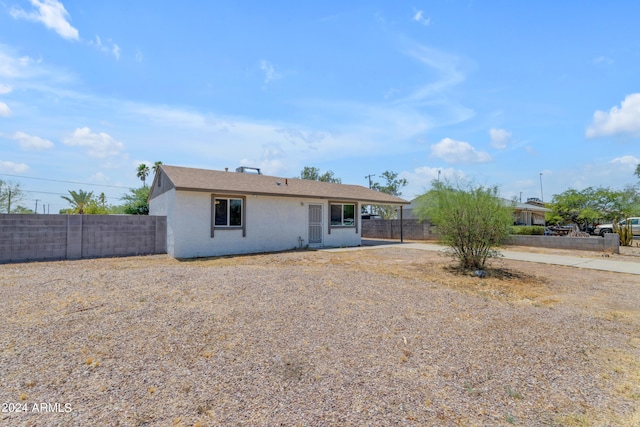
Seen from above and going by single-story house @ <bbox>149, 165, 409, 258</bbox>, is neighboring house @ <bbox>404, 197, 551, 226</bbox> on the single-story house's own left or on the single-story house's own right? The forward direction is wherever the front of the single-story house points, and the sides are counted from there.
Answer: on the single-story house's own left

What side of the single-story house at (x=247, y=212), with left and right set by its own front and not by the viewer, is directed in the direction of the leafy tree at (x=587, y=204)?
left

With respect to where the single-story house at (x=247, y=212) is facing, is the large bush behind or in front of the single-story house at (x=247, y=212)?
in front

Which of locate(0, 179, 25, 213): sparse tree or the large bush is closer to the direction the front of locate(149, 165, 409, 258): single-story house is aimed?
the large bush

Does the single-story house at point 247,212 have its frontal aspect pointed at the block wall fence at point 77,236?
no

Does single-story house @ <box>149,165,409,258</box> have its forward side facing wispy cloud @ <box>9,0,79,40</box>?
no

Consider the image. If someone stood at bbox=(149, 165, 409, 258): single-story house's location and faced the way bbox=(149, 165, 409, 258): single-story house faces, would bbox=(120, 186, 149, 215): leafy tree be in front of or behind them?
behind
